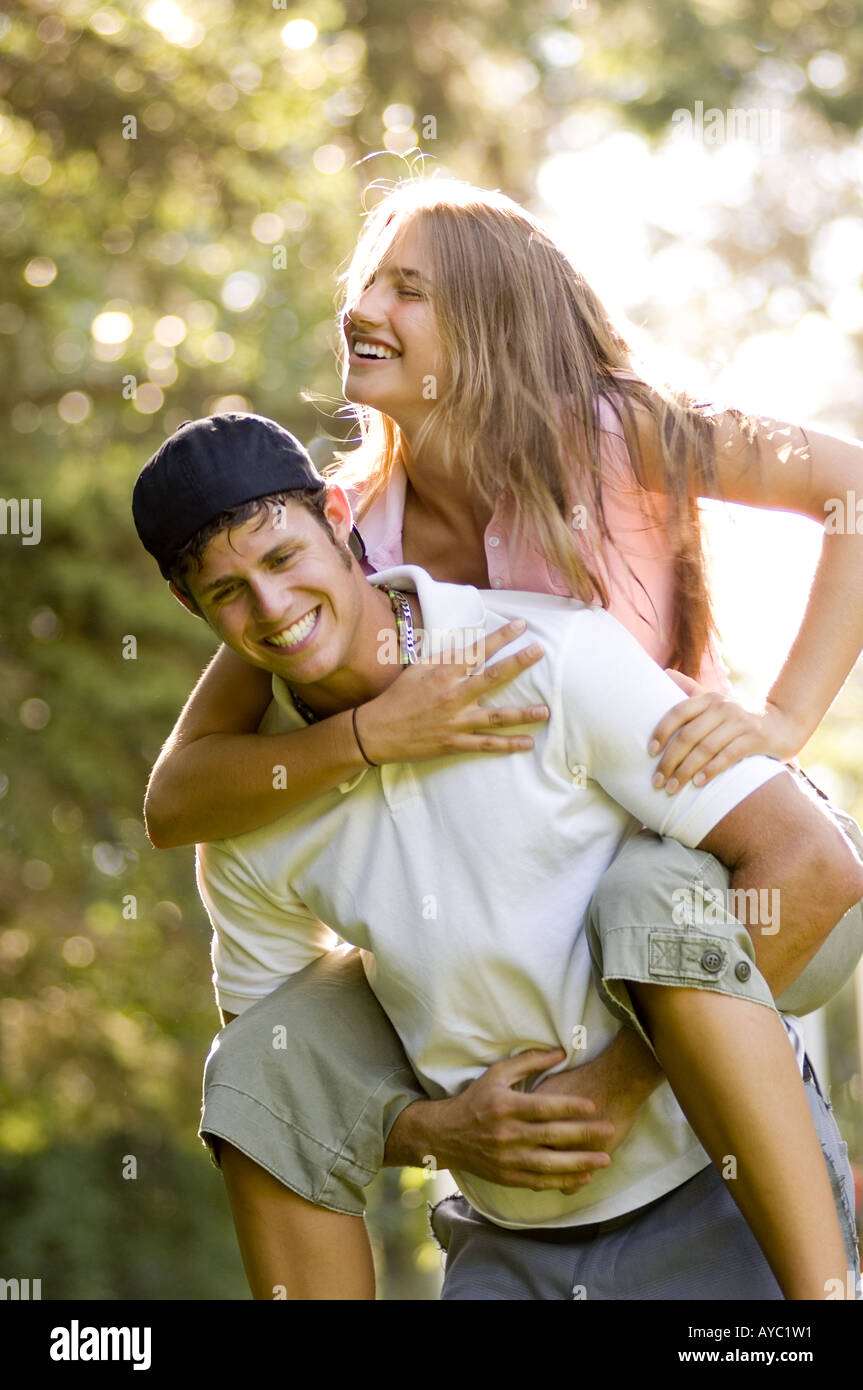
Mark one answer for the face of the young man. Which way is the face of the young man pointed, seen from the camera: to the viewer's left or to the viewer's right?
to the viewer's left

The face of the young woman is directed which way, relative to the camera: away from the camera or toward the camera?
toward the camera

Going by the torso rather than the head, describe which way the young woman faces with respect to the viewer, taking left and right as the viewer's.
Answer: facing the viewer and to the left of the viewer
